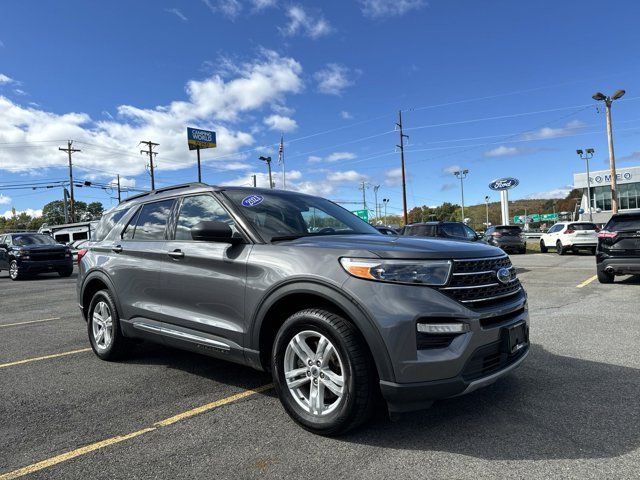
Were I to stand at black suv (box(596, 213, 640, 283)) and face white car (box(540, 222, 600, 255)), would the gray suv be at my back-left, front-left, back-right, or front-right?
back-left

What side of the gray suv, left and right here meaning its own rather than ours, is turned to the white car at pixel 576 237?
left

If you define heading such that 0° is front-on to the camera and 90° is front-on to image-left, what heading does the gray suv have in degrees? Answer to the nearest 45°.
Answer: approximately 315°

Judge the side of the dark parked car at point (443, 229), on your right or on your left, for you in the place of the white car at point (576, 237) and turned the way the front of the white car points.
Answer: on your left

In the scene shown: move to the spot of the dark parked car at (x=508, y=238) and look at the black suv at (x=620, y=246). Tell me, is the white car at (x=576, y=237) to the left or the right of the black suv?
left

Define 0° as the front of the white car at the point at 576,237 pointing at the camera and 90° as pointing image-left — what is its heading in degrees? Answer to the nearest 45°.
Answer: approximately 135°

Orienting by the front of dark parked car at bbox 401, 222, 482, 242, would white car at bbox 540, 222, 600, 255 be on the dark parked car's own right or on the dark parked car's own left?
on the dark parked car's own left

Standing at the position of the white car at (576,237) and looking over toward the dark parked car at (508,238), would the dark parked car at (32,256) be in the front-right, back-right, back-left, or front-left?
front-left

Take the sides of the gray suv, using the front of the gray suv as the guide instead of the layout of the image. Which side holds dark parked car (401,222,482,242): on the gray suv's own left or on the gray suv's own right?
on the gray suv's own left
